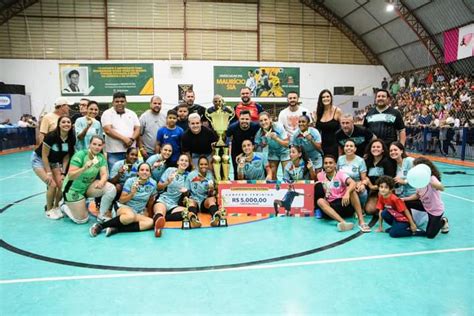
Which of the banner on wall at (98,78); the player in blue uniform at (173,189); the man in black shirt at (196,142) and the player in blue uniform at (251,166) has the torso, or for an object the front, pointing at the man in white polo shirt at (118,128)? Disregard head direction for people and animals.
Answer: the banner on wall

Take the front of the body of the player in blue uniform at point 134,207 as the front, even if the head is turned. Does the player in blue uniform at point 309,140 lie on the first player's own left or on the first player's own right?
on the first player's own left

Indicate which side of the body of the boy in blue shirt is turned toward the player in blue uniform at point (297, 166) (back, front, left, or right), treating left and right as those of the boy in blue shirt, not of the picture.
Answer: left

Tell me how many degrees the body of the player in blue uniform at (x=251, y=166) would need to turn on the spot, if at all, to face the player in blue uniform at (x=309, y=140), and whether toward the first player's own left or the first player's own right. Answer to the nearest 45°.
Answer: approximately 90° to the first player's own left

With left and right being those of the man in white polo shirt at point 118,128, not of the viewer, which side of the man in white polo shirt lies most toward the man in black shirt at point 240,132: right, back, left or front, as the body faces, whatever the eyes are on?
left

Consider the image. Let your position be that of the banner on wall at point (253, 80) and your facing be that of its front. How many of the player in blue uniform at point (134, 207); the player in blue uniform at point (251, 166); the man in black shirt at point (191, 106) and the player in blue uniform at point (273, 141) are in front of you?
4

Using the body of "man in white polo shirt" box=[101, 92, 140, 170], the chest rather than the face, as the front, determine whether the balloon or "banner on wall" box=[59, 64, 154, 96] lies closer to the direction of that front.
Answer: the balloon

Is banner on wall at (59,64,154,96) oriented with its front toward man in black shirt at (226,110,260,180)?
yes

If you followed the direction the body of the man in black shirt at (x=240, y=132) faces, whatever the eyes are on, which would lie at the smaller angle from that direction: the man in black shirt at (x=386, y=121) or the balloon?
the balloon

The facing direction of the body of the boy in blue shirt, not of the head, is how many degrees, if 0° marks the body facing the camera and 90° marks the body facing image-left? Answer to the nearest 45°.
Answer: approximately 0°

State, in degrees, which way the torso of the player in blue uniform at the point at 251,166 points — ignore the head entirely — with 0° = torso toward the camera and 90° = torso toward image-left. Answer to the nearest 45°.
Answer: approximately 0°
